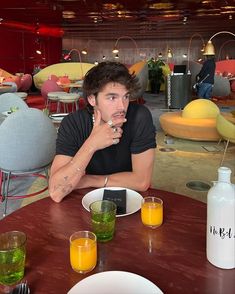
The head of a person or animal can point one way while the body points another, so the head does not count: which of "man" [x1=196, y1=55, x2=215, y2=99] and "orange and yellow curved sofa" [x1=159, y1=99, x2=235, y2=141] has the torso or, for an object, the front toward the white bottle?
the orange and yellow curved sofa

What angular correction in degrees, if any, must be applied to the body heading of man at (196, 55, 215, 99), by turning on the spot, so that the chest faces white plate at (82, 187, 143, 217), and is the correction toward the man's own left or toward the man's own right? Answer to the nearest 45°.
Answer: approximately 90° to the man's own left

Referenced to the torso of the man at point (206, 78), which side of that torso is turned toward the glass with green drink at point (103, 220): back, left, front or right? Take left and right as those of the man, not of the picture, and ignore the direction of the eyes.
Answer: left

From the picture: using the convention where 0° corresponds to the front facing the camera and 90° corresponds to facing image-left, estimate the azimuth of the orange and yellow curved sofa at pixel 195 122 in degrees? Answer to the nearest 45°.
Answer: approximately 0°

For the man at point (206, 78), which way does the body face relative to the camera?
to the viewer's left

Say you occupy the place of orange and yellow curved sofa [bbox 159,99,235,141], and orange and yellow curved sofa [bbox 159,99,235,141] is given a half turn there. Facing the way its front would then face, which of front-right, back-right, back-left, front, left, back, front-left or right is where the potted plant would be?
front

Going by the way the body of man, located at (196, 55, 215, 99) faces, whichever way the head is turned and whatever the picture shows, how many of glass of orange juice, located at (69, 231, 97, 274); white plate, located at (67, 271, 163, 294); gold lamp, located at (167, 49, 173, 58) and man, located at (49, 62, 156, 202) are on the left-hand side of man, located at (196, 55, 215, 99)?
3

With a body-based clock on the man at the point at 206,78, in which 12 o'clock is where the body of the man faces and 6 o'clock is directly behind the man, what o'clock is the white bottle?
The white bottle is roughly at 9 o'clock from the man.

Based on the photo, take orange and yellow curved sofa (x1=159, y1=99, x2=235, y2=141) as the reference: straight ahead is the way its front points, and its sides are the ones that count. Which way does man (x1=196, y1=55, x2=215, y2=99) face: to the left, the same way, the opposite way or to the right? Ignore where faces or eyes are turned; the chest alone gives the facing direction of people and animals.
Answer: to the right

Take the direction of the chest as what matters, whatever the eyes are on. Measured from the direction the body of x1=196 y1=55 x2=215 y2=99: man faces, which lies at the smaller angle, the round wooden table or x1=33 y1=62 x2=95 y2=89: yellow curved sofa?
the yellow curved sofa

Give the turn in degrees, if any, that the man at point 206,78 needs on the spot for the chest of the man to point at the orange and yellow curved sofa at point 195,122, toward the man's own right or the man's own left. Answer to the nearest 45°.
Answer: approximately 90° to the man's own left

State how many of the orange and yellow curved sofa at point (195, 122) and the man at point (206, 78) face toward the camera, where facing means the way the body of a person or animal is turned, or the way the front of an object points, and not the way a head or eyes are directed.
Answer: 1
